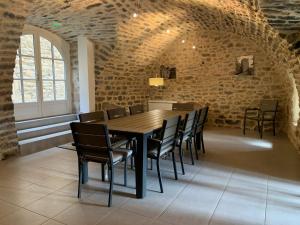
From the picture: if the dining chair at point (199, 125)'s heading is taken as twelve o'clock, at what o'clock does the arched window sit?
The arched window is roughly at 11 o'clock from the dining chair.

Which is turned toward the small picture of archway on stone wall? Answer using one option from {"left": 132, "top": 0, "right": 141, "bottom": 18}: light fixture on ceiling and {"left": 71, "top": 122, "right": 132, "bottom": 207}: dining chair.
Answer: the dining chair

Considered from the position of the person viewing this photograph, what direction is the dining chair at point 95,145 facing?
facing away from the viewer and to the right of the viewer

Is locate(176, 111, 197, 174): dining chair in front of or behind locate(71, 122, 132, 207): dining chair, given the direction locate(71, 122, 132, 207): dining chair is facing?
in front

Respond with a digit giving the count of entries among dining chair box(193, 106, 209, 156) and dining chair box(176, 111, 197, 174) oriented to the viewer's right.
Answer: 0

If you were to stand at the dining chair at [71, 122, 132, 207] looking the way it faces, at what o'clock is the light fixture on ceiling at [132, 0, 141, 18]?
The light fixture on ceiling is roughly at 11 o'clock from the dining chair.

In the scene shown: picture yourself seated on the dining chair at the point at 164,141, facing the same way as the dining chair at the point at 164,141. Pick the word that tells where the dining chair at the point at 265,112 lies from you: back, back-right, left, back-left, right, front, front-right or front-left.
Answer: right

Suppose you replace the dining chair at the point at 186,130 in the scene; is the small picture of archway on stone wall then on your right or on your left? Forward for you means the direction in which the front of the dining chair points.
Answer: on your right

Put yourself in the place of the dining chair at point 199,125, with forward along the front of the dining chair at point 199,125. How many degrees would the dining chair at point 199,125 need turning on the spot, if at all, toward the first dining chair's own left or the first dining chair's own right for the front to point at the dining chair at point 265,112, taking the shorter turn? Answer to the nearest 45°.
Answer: approximately 90° to the first dining chair's own right

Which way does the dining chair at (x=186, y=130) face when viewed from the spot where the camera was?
facing away from the viewer and to the left of the viewer

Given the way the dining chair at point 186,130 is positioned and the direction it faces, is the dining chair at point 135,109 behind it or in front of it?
in front

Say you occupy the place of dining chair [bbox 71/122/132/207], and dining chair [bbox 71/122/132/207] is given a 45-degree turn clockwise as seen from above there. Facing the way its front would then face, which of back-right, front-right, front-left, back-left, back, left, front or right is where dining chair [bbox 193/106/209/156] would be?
front-left

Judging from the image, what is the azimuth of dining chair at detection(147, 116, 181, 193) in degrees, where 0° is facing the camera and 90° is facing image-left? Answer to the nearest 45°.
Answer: approximately 135°
